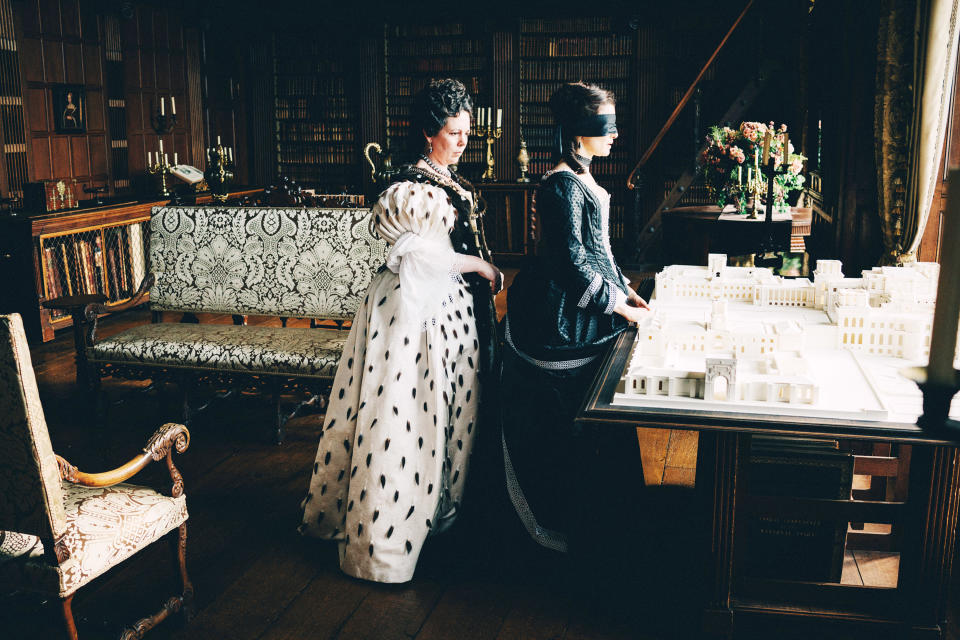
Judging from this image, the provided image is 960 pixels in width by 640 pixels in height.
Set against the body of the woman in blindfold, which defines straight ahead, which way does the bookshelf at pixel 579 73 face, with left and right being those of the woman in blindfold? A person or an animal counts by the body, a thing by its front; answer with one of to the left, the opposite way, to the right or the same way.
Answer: to the right

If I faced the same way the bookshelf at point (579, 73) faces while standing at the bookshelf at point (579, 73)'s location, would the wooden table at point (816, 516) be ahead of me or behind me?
ahead

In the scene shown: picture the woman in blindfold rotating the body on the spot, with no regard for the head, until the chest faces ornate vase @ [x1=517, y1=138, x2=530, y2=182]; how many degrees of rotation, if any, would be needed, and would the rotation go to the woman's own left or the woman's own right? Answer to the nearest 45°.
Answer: approximately 90° to the woman's own left

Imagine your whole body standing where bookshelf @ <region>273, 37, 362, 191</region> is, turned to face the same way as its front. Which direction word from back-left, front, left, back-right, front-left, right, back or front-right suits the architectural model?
front

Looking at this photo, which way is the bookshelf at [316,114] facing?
toward the camera

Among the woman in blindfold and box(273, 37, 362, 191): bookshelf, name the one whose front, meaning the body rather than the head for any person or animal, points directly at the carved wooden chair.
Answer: the bookshelf

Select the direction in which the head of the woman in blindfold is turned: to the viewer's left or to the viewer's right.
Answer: to the viewer's right

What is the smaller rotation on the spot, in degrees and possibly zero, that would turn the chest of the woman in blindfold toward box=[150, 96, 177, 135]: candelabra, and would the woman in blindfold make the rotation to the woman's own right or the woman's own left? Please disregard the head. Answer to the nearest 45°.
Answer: approximately 135° to the woman's own left

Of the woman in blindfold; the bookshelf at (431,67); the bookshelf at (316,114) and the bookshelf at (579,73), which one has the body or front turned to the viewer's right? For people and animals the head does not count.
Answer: the woman in blindfold

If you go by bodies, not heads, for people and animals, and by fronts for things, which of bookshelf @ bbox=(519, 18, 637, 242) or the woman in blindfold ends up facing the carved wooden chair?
the bookshelf

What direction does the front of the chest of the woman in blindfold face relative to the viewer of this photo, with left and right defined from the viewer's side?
facing to the right of the viewer

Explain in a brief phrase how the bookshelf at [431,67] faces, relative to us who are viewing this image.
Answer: facing the viewer

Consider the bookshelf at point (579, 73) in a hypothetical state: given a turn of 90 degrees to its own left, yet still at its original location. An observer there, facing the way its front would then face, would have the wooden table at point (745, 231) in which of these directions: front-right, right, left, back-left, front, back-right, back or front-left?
right

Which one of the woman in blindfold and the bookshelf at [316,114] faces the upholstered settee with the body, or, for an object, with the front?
the bookshelf

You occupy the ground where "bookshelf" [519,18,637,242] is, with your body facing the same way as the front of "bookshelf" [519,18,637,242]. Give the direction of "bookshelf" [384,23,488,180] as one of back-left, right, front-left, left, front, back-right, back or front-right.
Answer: right
